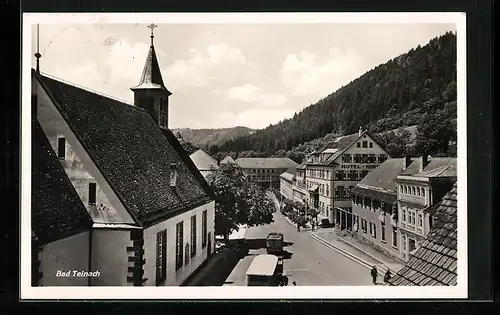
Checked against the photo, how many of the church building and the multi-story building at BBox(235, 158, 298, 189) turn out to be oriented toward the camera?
1

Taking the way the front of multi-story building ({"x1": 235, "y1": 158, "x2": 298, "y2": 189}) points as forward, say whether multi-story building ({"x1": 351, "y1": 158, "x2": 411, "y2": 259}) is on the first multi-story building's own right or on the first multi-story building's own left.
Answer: on the first multi-story building's own left

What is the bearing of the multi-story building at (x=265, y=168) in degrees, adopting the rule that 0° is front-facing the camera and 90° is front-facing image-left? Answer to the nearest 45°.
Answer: approximately 0°

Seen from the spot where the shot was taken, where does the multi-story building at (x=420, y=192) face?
facing the viewer and to the left of the viewer
